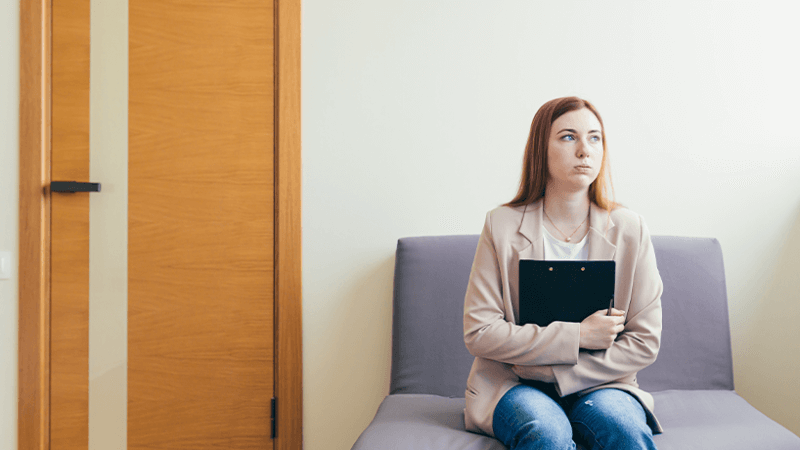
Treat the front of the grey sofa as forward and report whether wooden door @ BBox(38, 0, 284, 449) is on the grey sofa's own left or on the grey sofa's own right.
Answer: on the grey sofa's own right

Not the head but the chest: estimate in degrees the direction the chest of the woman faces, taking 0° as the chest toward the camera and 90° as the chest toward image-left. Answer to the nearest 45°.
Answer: approximately 0°

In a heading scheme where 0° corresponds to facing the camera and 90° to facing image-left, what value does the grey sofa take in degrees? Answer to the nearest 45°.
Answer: approximately 0°
